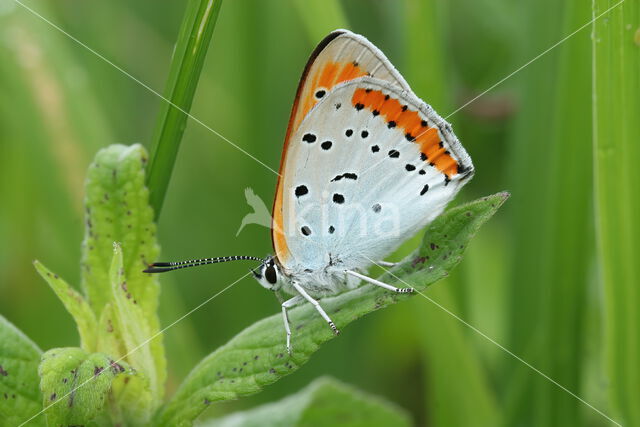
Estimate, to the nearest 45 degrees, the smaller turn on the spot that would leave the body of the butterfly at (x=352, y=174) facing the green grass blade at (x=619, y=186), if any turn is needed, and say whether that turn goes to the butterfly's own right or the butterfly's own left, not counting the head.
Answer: approximately 180°

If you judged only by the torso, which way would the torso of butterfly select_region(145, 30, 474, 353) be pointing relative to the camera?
to the viewer's left

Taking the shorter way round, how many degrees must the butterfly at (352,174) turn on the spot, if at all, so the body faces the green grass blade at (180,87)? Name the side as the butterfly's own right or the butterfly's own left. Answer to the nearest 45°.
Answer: approximately 45° to the butterfly's own left
